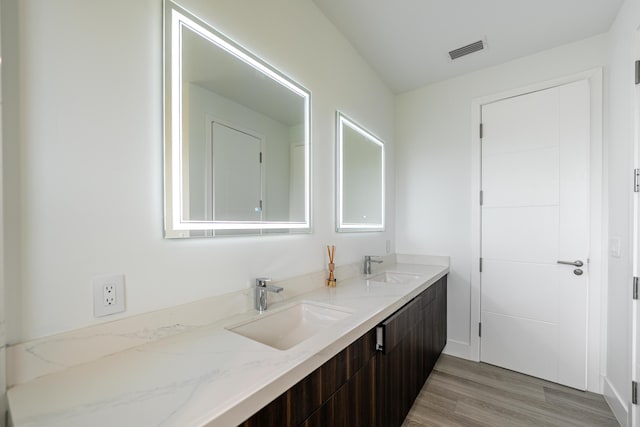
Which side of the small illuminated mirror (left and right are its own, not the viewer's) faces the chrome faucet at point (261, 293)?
right

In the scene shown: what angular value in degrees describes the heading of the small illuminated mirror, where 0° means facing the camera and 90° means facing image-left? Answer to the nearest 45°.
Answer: approximately 315°

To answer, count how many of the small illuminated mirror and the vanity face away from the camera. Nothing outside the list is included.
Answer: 0

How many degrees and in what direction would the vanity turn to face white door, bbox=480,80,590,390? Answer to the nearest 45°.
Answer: approximately 45° to its left

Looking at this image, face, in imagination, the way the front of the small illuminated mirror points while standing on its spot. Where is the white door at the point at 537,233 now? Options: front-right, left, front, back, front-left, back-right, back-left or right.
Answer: front-left

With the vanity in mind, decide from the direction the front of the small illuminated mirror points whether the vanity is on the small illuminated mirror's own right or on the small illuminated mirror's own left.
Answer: on the small illuminated mirror's own right
